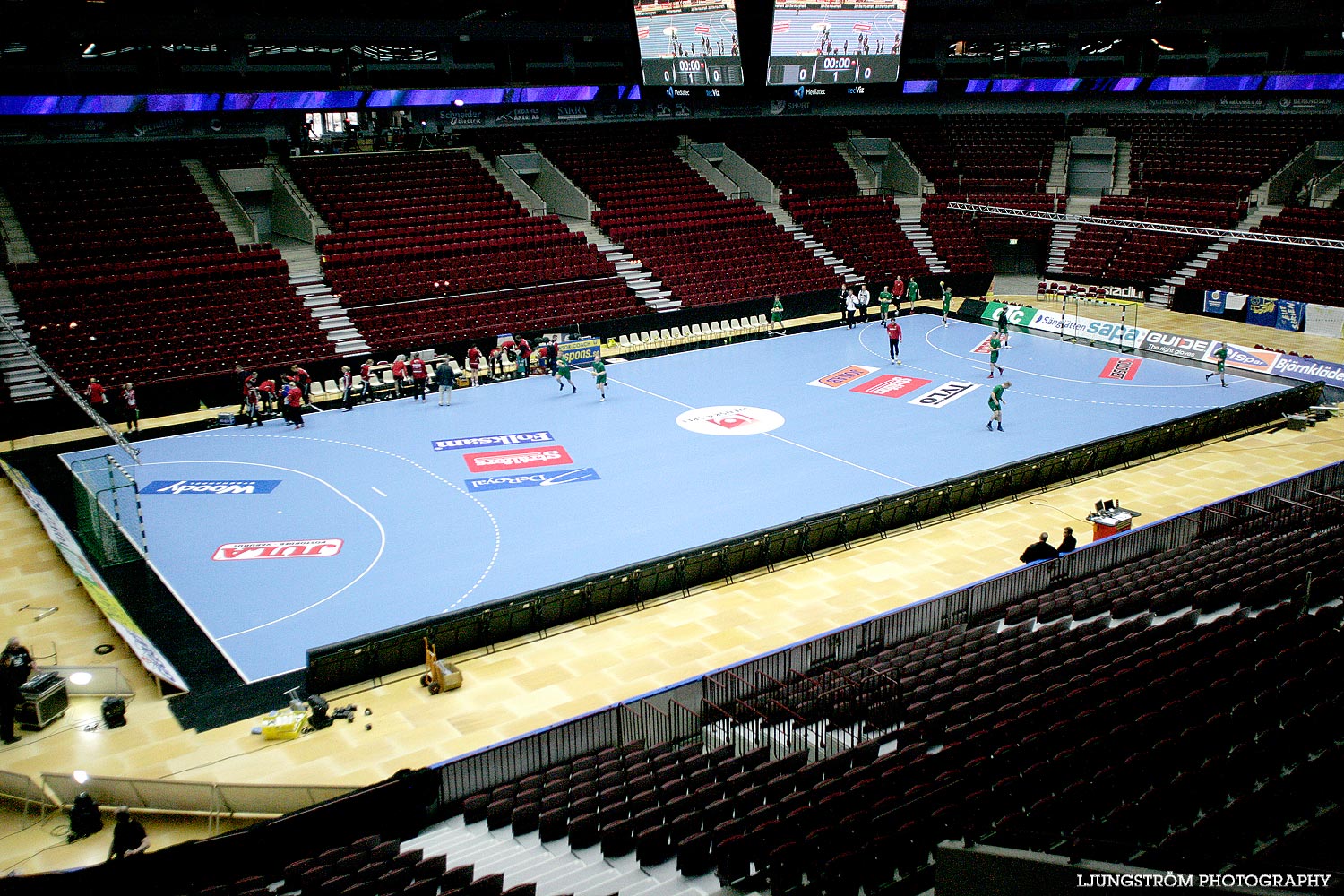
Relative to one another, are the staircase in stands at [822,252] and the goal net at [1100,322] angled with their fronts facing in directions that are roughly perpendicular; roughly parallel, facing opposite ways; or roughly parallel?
roughly perpendicular

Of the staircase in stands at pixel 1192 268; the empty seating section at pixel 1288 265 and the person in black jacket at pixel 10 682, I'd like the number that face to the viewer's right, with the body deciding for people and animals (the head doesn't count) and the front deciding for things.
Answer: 1

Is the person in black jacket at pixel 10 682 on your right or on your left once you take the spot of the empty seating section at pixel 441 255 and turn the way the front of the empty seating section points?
on your right

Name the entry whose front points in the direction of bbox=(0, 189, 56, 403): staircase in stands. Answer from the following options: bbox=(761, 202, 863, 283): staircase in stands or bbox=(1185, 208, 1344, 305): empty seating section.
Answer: the empty seating section

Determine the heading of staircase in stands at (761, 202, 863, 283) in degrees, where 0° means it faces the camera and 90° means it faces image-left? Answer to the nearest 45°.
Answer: approximately 315°

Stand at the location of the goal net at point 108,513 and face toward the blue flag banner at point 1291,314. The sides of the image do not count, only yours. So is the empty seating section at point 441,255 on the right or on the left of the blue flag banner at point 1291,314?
left

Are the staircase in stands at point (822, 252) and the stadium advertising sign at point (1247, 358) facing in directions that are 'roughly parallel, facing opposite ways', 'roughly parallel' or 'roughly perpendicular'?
roughly perpendicular

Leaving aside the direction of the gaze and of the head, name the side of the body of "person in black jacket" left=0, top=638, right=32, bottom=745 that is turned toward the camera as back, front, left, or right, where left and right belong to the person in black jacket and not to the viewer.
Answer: right

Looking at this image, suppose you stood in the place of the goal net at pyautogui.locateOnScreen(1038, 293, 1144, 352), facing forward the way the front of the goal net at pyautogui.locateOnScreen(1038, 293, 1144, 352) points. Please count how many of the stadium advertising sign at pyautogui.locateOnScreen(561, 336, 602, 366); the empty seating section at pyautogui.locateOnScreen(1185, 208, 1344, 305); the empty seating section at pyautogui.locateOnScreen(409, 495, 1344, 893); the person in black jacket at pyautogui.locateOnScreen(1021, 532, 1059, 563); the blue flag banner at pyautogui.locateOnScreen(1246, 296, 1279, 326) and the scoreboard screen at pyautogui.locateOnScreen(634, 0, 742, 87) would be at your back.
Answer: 2

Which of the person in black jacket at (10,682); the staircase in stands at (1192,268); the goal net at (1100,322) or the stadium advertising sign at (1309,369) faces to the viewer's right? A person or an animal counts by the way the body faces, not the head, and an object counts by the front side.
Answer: the person in black jacket

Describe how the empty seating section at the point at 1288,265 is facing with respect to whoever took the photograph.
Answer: facing the viewer and to the left of the viewer

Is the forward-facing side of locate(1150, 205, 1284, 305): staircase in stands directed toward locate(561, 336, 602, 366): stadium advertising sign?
yes

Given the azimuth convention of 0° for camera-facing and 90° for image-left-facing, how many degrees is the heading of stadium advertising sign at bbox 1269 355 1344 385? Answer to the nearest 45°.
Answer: approximately 45°

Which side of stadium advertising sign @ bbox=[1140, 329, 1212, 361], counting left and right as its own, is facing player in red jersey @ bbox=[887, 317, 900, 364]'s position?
front

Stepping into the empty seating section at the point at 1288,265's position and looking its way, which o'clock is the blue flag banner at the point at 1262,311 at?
The blue flag banner is roughly at 11 o'clock from the empty seating section.

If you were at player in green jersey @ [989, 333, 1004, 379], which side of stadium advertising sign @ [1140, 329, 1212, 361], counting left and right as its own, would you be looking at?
front
